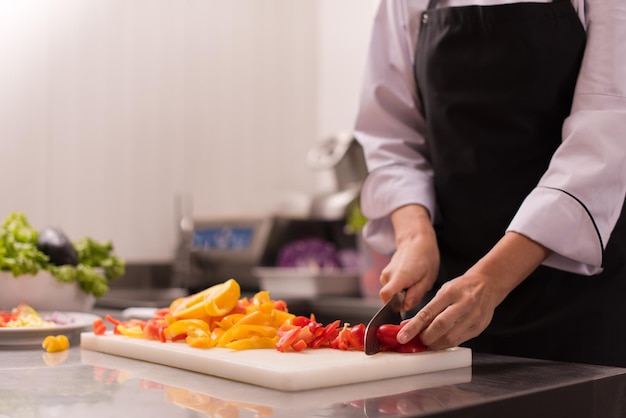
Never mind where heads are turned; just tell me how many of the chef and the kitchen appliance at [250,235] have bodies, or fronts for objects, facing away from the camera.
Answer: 0

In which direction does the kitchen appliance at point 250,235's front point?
toward the camera

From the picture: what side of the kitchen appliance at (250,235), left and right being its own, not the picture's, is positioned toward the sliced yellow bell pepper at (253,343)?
front

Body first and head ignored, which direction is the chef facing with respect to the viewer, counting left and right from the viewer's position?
facing the viewer and to the left of the viewer

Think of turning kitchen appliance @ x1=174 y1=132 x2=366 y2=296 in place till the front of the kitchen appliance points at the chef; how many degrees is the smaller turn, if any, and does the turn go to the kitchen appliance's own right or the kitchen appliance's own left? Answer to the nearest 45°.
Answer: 0° — it already faces them

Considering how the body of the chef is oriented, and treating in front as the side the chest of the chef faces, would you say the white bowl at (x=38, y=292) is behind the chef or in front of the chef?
in front

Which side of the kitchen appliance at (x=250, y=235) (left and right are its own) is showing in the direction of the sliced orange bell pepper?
front

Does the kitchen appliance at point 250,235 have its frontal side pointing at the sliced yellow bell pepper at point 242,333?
yes
